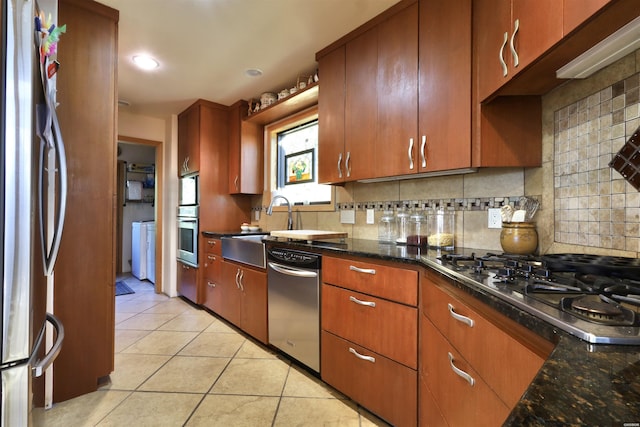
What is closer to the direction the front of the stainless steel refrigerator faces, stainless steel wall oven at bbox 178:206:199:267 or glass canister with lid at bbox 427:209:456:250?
the glass canister with lid

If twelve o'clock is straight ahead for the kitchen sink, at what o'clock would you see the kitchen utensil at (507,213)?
The kitchen utensil is roughly at 9 o'clock from the kitchen sink.

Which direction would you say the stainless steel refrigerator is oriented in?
to the viewer's right

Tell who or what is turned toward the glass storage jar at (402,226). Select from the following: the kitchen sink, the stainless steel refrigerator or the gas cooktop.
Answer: the stainless steel refrigerator

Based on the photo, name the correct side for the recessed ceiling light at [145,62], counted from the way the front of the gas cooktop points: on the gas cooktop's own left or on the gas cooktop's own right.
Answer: on the gas cooktop's own right

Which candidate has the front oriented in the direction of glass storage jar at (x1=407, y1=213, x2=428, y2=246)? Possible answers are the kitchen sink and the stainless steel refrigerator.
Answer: the stainless steel refrigerator

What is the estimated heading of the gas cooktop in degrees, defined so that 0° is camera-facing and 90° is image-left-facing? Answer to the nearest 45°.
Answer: approximately 45°

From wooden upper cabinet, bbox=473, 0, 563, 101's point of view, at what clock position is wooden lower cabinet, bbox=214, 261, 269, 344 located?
The wooden lower cabinet is roughly at 2 o'clock from the wooden upper cabinet.

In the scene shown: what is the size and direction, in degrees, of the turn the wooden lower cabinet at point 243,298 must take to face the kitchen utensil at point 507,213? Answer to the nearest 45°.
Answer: approximately 90° to its left
